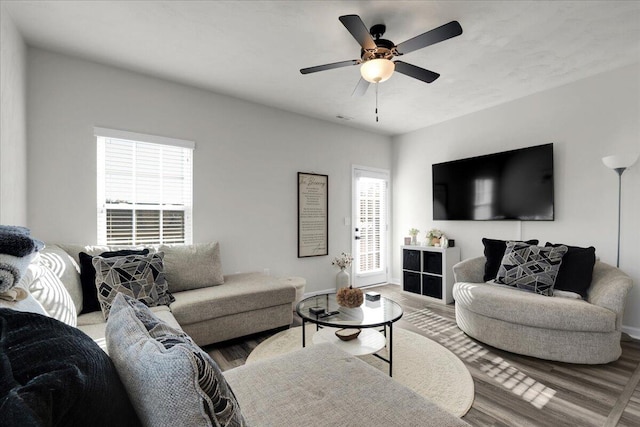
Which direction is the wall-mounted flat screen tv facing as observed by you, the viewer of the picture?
facing the viewer and to the left of the viewer

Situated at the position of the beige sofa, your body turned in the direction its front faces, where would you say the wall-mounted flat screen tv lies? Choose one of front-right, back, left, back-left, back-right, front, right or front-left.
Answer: front-left

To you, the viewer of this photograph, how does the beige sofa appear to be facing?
facing the viewer and to the right of the viewer

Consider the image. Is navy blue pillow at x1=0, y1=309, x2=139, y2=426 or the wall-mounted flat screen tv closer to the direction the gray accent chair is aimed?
the navy blue pillow

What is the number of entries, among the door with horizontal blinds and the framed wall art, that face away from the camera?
0

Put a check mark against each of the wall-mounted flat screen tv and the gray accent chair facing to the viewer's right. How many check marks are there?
0

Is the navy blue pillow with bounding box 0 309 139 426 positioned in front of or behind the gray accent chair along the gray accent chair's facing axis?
in front

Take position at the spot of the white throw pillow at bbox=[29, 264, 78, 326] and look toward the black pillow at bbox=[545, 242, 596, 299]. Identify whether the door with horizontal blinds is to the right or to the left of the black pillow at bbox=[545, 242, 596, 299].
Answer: left

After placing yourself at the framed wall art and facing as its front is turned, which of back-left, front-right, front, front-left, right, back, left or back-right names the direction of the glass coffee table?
front-right

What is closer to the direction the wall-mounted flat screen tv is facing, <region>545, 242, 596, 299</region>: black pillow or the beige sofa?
the beige sofa

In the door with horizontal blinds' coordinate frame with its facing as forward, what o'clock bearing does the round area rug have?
The round area rug is roughly at 1 o'clock from the door with horizontal blinds.

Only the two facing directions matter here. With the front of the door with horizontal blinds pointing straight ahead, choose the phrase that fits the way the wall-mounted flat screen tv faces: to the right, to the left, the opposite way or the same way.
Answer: to the right

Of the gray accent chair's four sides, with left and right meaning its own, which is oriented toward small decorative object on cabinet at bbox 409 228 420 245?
right

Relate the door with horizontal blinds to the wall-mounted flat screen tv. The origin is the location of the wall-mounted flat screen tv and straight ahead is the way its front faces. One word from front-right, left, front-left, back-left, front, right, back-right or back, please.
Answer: front-right

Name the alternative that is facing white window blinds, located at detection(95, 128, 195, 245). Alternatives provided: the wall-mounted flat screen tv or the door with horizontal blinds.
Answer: the wall-mounted flat screen tv

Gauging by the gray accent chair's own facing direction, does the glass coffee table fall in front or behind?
in front

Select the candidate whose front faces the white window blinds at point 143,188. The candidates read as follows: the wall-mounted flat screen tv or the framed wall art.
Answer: the wall-mounted flat screen tv
